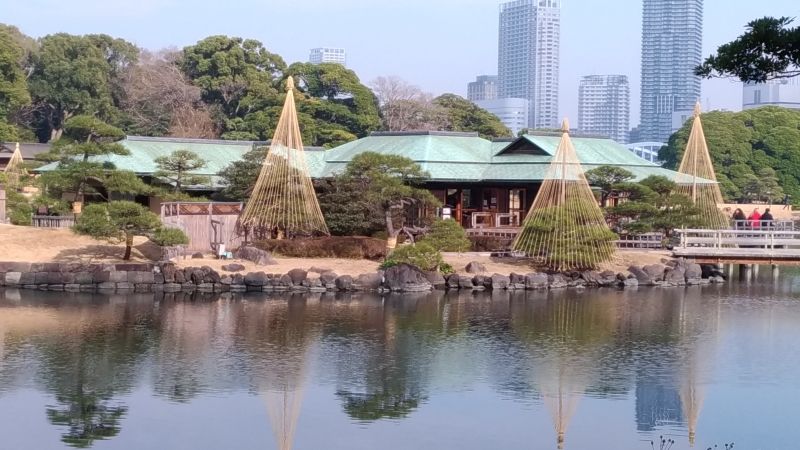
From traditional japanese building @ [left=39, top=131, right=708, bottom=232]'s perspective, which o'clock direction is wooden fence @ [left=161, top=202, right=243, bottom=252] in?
The wooden fence is roughly at 2 o'clock from the traditional japanese building.

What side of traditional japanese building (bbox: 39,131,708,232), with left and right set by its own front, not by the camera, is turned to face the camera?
front

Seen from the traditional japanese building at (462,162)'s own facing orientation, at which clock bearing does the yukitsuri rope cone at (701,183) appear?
The yukitsuri rope cone is roughly at 9 o'clock from the traditional japanese building.

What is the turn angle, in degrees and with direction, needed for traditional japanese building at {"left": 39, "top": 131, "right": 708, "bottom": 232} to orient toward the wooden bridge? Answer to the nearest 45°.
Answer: approximately 45° to its left

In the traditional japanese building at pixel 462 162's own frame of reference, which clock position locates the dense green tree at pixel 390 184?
The dense green tree is roughly at 1 o'clock from the traditional japanese building.

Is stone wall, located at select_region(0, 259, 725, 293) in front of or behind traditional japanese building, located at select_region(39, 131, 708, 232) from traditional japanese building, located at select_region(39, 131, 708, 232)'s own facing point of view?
in front

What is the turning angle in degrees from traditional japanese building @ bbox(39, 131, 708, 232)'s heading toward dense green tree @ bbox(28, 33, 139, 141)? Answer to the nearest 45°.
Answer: approximately 135° to its right

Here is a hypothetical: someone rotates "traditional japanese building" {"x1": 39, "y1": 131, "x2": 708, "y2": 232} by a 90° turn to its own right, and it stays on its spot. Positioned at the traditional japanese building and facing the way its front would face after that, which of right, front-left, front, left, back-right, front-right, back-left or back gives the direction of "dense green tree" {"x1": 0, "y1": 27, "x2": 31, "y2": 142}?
front-right

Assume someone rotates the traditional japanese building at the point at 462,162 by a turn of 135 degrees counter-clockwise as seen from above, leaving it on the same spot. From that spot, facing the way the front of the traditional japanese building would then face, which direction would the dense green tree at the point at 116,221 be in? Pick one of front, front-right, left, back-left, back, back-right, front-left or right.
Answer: back

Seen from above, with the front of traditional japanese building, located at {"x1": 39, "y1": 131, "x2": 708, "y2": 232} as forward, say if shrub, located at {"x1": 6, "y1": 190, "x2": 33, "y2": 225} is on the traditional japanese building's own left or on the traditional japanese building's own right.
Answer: on the traditional japanese building's own right

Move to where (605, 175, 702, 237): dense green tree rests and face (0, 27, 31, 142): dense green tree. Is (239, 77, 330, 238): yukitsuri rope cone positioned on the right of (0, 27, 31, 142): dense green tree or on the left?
left

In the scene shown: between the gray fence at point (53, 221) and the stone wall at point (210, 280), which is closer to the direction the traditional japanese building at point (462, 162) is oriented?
the stone wall

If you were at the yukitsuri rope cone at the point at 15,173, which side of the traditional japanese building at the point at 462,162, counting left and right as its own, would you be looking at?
right

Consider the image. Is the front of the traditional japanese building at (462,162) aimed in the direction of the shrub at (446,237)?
yes
